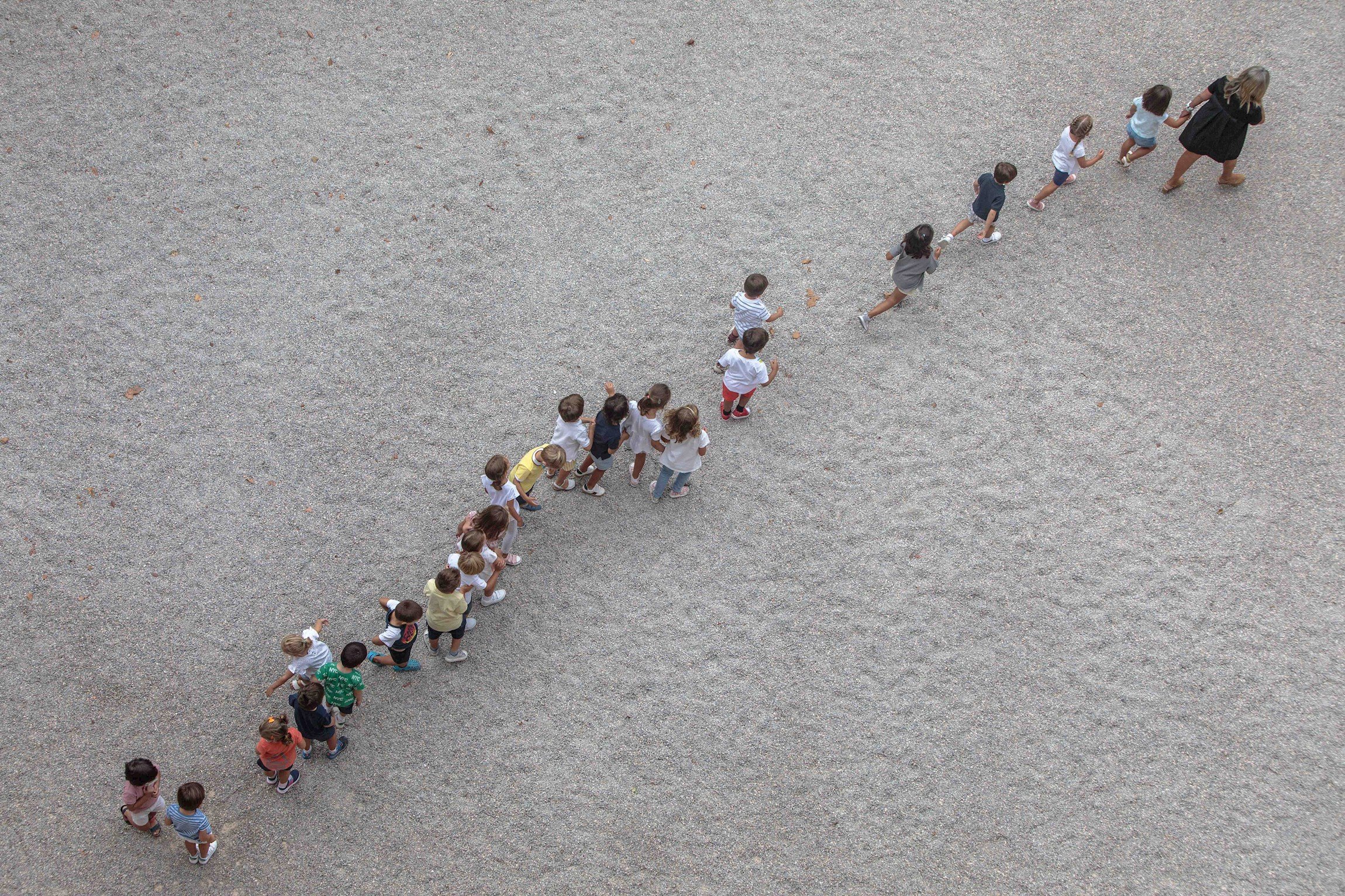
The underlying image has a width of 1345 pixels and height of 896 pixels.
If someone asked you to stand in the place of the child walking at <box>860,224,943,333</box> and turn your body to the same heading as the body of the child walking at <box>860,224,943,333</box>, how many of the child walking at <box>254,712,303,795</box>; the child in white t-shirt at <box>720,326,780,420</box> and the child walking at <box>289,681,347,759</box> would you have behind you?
3

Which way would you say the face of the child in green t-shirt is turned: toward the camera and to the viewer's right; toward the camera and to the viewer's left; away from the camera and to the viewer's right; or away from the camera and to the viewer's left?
away from the camera and to the viewer's right

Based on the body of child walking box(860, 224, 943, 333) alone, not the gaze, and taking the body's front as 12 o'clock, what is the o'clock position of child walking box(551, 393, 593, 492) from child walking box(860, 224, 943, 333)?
child walking box(551, 393, 593, 492) is roughly at 6 o'clock from child walking box(860, 224, 943, 333).

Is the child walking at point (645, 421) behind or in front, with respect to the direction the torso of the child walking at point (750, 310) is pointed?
behind

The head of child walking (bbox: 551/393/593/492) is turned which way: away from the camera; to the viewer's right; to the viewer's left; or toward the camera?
away from the camera

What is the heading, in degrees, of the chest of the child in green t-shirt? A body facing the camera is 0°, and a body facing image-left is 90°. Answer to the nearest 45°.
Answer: approximately 225°

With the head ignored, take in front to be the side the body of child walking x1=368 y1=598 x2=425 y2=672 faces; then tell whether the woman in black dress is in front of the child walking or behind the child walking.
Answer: in front

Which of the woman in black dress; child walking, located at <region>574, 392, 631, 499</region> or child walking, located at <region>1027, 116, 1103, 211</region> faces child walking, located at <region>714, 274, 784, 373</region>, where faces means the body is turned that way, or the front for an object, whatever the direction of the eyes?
child walking, located at <region>574, 392, 631, 499</region>

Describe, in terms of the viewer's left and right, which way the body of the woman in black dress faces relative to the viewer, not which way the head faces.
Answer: facing away from the viewer and to the right of the viewer

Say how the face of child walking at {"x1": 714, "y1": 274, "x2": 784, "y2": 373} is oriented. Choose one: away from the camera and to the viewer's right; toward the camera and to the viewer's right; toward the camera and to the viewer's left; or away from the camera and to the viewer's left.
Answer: away from the camera and to the viewer's right

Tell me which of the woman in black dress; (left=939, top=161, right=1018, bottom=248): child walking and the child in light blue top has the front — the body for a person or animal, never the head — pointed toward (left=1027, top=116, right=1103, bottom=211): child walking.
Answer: (left=939, top=161, right=1018, bottom=248): child walking

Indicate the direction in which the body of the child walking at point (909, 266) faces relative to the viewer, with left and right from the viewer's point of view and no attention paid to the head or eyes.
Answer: facing away from the viewer and to the right of the viewer

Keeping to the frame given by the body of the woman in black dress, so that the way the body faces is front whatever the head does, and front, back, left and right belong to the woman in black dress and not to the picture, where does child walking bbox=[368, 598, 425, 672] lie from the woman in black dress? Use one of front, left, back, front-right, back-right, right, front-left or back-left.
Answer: back
